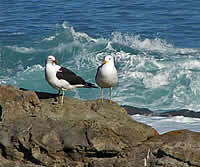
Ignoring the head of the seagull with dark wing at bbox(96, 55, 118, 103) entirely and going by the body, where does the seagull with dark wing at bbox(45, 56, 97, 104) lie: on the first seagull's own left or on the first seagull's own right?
on the first seagull's own right

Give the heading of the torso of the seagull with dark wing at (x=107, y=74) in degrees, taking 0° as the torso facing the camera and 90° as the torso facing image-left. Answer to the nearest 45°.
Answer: approximately 0°

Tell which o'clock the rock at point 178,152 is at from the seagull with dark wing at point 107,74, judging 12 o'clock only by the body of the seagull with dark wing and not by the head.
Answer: The rock is roughly at 11 o'clock from the seagull with dark wing.

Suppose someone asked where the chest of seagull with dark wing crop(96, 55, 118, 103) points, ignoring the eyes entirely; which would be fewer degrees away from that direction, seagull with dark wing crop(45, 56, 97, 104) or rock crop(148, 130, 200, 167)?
the rock

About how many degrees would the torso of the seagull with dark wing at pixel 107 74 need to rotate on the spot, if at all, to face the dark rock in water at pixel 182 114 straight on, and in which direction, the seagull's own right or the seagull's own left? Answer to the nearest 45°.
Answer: approximately 135° to the seagull's own left
